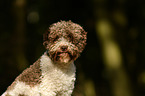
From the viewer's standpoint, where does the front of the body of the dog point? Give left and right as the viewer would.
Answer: facing the viewer and to the right of the viewer
